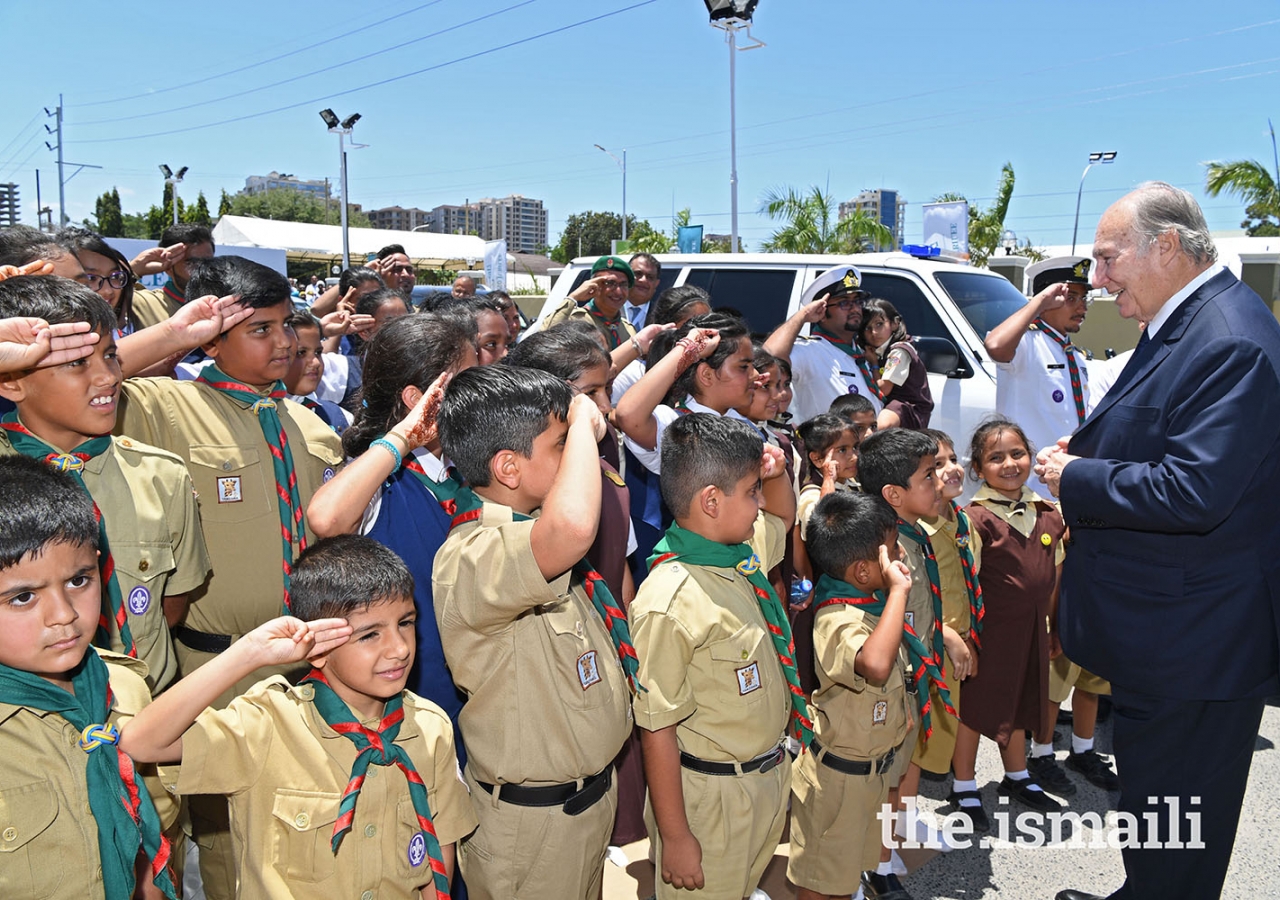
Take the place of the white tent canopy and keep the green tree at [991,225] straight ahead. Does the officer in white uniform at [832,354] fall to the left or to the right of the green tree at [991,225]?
right

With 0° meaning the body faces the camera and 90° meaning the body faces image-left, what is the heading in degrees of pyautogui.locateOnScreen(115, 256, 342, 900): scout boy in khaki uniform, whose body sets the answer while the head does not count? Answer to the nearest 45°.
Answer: approximately 315°

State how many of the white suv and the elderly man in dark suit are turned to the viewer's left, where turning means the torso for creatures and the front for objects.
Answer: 1

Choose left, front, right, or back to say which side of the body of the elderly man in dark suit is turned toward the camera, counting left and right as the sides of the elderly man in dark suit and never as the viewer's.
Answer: left

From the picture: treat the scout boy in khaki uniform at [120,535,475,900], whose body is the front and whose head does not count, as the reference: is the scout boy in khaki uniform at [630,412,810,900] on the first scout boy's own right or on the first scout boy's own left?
on the first scout boy's own left

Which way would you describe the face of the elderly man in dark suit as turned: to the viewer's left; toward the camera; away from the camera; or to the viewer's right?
to the viewer's left

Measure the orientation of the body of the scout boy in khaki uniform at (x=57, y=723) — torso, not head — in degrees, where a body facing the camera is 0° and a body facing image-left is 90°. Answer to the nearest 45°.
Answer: approximately 315°

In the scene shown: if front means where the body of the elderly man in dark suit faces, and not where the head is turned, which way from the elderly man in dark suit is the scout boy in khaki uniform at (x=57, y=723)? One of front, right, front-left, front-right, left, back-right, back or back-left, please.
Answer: front-left

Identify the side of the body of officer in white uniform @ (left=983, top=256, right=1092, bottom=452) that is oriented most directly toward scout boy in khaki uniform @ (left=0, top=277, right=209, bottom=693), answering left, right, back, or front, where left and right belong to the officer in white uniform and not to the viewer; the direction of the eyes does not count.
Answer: right
